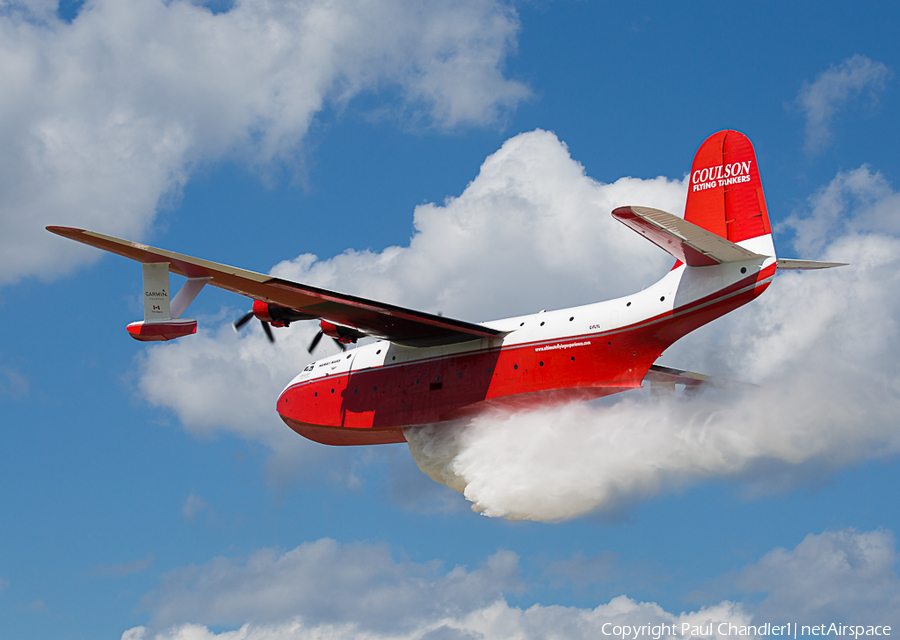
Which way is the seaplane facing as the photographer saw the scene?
facing away from the viewer and to the left of the viewer
